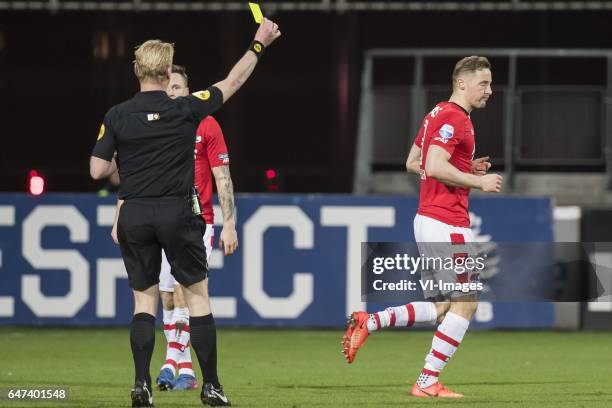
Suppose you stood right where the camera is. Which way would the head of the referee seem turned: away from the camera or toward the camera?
away from the camera

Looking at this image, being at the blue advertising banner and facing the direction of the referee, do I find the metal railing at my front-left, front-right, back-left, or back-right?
back-left

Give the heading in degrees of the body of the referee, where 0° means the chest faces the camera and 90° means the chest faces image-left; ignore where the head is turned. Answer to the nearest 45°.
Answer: approximately 180°

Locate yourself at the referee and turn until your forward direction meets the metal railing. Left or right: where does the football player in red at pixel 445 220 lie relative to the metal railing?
right

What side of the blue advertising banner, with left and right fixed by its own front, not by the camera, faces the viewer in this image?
front

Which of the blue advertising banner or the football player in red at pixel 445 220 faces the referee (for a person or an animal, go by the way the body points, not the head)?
the blue advertising banner

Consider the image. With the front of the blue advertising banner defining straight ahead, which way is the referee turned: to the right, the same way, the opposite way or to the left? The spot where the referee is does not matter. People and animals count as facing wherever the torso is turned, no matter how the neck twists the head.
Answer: the opposite way

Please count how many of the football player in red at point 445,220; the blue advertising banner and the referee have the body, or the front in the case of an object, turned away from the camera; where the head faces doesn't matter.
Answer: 1

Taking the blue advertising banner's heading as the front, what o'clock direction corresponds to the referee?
The referee is roughly at 12 o'clock from the blue advertising banner.

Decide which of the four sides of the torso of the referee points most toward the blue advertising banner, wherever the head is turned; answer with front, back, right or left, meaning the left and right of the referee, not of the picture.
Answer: front

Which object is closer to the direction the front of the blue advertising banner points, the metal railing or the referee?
the referee
